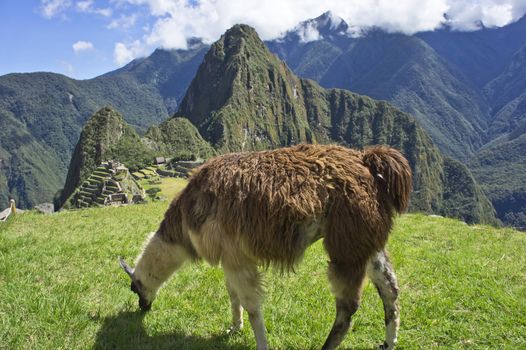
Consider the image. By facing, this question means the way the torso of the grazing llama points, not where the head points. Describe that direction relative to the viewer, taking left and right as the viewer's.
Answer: facing to the left of the viewer
